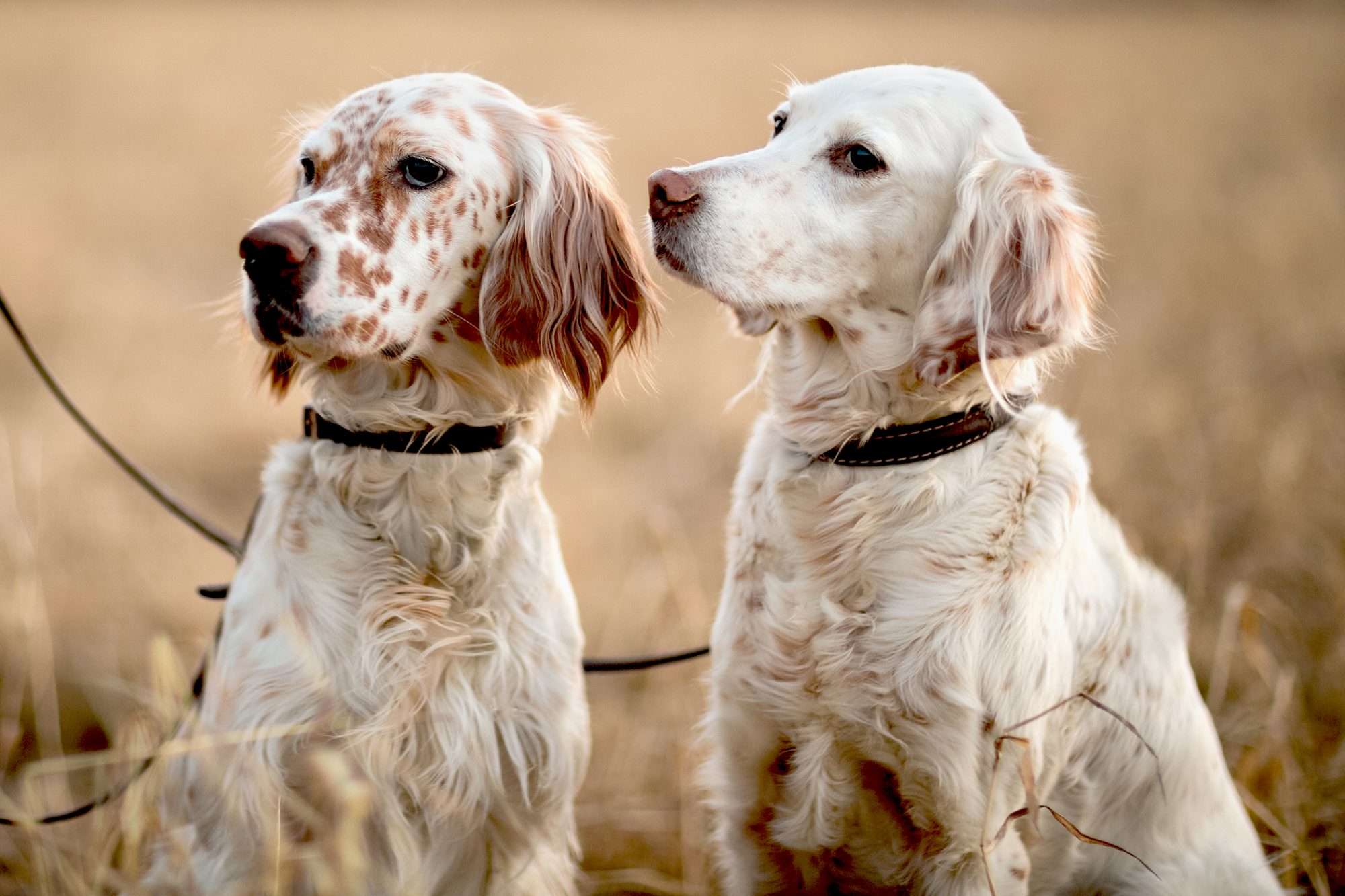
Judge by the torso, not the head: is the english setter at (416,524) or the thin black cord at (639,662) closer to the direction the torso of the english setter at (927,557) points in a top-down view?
the english setter

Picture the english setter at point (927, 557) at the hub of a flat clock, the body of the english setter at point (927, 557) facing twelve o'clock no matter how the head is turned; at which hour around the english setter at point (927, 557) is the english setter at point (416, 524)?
the english setter at point (416, 524) is roughly at 1 o'clock from the english setter at point (927, 557).

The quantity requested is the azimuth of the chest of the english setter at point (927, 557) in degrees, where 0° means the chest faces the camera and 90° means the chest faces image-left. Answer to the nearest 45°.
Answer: approximately 45°

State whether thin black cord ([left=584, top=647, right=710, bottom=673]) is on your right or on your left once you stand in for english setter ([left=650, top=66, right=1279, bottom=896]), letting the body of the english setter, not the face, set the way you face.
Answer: on your right
